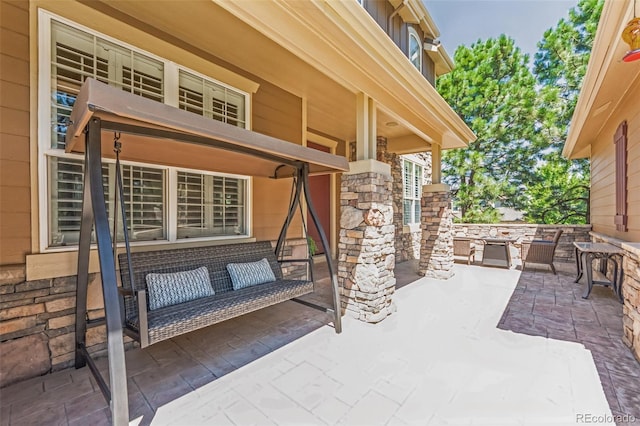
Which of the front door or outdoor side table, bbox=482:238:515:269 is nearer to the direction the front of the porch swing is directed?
the outdoor side table

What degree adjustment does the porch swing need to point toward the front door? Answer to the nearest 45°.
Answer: approximately 90° to its left

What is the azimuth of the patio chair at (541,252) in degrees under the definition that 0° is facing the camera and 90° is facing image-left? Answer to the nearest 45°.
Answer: approximately 90°

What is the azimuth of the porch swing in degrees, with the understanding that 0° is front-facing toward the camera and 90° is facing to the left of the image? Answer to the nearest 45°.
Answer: approximately 315°

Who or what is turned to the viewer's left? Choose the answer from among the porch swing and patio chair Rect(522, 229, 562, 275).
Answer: the patio chair

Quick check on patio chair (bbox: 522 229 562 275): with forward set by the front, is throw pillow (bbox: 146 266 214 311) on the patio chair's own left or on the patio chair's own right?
on the patio chair's own left

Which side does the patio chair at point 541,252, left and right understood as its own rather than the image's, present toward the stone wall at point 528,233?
right

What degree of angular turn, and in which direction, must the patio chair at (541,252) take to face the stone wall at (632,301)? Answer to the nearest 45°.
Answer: approximately 90° to its left

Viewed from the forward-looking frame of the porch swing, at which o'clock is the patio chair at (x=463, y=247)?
The patio chair is roughly at 10 o'clock from the porch swing.

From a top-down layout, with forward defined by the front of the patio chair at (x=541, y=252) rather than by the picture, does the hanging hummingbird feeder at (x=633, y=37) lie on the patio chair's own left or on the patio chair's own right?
on the patio chair's own left

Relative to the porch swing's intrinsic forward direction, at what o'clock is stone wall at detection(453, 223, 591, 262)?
The stone wall is roughly at 10 o'clock from the porch swing.
